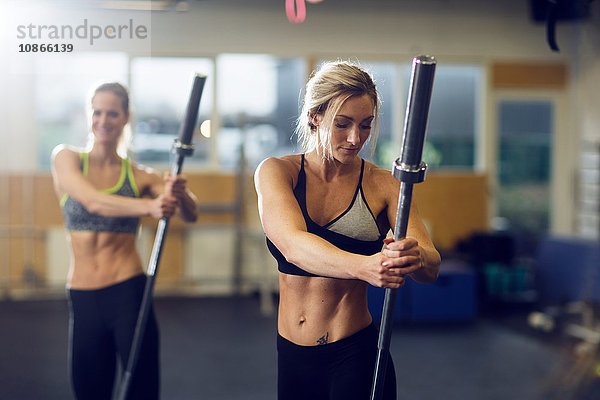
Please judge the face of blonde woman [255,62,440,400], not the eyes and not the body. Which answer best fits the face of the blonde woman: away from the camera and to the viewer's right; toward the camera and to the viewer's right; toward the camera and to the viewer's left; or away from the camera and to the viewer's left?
toward the camera and to the viewer's right

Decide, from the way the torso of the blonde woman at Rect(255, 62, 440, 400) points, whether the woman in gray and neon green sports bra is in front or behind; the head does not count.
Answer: behind

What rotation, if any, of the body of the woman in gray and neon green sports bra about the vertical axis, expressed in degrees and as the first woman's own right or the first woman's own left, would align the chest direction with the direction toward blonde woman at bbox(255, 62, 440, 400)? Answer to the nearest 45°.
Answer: approximately 45° to the first woman's own left

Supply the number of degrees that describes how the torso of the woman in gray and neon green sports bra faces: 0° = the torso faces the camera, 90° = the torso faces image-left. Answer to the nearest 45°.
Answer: approximately 0°

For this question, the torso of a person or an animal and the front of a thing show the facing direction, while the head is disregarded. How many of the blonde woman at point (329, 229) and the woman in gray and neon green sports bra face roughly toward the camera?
2
